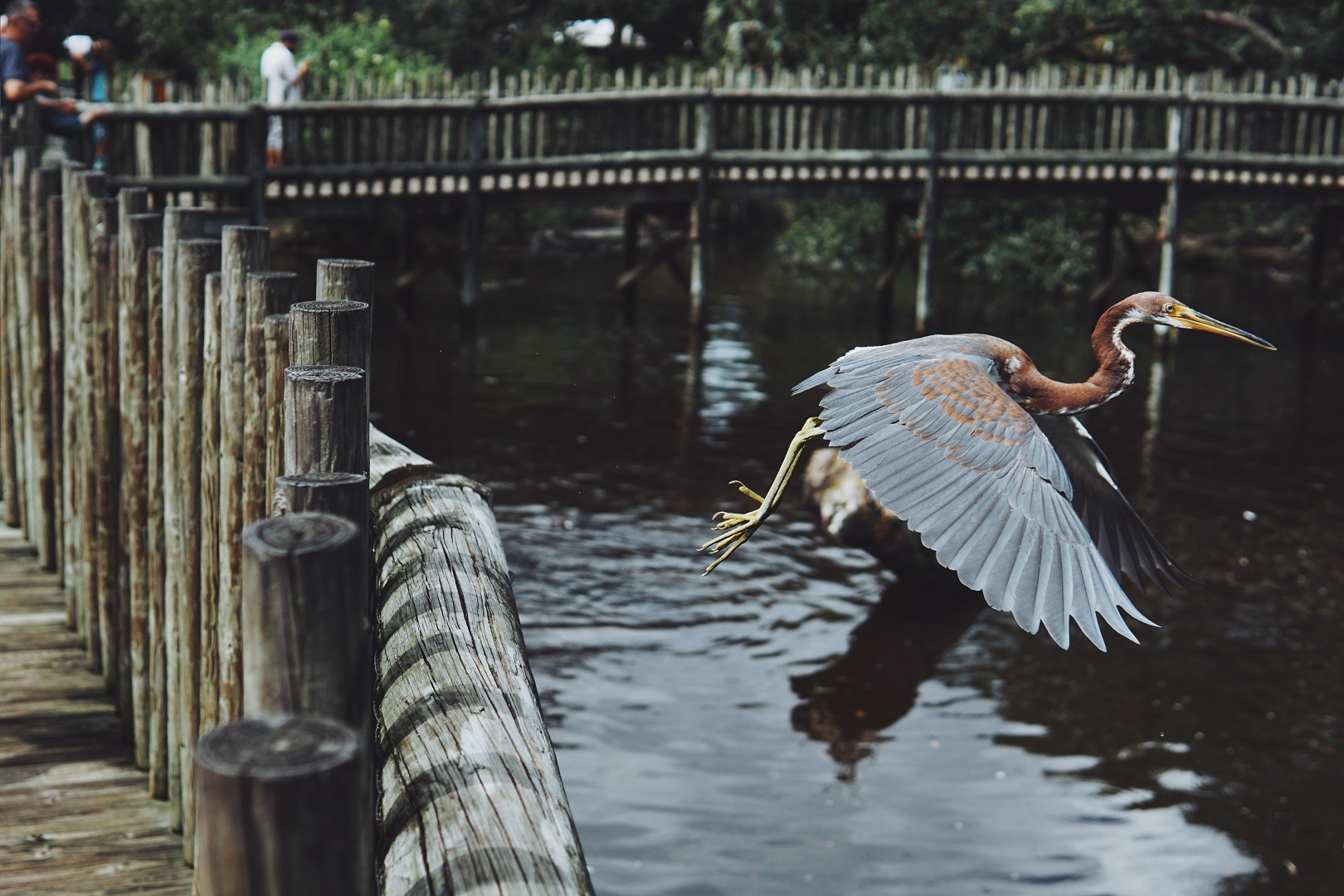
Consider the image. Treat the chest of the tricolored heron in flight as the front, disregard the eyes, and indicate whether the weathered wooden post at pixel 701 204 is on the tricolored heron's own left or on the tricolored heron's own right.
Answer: on the tricolored heron's own left

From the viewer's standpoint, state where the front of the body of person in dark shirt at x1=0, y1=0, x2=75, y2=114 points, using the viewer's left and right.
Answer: facing to the right of the viewer

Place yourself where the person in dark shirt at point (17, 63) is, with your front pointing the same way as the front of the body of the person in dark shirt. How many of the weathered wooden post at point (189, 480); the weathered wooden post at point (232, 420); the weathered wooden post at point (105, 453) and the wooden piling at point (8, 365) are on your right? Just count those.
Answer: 4

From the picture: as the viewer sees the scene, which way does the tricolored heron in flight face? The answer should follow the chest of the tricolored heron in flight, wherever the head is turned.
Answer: to the viewer's right

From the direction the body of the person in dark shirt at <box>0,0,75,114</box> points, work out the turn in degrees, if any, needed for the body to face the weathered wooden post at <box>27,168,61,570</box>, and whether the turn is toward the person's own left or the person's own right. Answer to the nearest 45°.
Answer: approximately 90° to the person's own right

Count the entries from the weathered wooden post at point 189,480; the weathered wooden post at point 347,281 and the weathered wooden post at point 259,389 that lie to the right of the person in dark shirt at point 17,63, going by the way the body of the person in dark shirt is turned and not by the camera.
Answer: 3

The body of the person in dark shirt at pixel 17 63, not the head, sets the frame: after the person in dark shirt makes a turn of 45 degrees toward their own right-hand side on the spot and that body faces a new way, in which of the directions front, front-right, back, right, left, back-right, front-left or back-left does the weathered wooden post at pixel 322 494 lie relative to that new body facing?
front-right

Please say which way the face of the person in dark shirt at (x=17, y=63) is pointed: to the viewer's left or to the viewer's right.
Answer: to the viewer's right

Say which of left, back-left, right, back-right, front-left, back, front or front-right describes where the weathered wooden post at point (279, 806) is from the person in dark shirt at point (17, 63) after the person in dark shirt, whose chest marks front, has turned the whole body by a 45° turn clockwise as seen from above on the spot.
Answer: front-right
